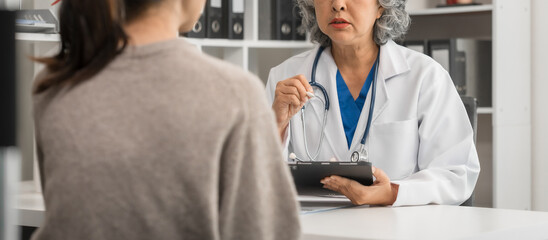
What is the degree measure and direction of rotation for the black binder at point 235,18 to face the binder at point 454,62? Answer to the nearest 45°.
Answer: approximately 90° to its left

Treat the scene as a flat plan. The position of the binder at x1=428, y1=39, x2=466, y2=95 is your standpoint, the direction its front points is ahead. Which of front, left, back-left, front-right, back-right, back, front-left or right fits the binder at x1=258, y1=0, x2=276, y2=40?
right

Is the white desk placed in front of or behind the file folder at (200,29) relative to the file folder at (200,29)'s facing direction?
in front

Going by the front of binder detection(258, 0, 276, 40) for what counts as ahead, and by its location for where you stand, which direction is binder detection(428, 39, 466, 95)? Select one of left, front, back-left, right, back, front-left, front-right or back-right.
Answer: left

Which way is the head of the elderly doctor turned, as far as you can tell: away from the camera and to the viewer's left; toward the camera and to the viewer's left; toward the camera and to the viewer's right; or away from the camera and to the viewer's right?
toward the camera and to the viewer's left

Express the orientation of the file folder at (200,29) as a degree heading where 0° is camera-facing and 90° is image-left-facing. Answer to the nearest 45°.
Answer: approximately 0°
